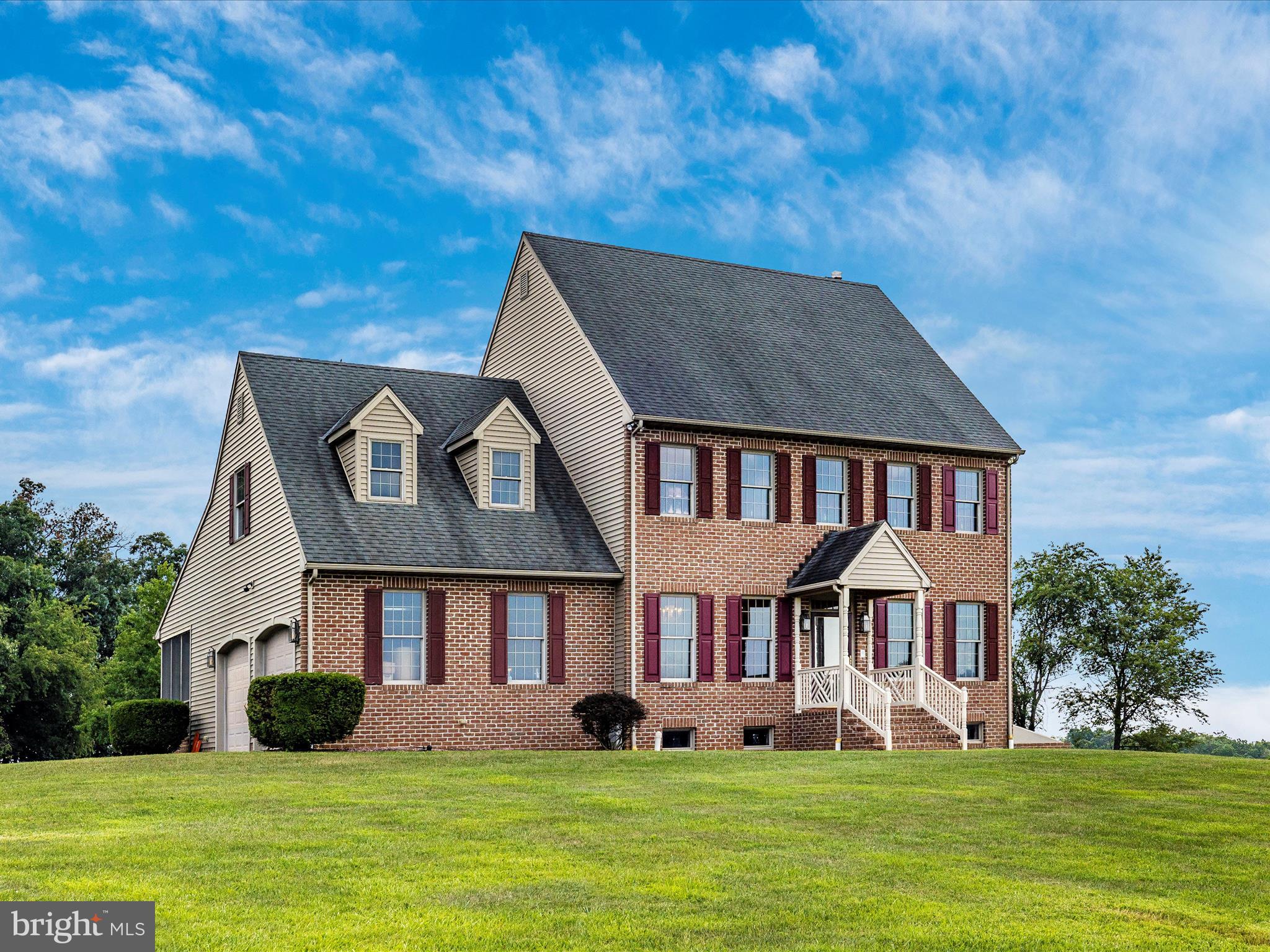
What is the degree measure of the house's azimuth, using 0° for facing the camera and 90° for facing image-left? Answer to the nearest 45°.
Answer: approximately 315°

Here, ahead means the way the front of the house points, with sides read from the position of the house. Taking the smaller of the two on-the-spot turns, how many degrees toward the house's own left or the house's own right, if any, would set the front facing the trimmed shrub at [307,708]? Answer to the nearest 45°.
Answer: approximately 90° to the house's own right
